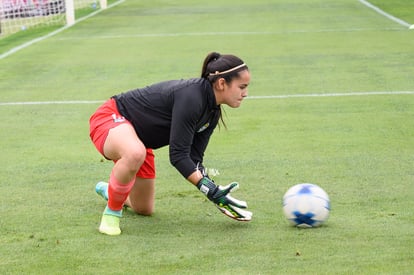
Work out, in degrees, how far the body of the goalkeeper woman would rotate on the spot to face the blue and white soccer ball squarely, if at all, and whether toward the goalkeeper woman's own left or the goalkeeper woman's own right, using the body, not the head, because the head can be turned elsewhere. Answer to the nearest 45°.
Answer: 0° — they already face it

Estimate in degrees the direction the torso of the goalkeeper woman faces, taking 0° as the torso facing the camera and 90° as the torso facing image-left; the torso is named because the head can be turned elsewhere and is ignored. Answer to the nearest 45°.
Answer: approximately 270°
